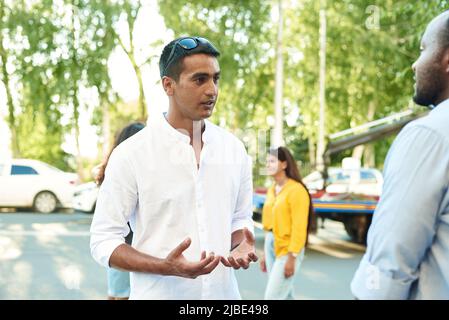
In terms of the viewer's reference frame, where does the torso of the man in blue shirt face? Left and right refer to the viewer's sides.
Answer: facing away from the viewer and to the left of the viewer

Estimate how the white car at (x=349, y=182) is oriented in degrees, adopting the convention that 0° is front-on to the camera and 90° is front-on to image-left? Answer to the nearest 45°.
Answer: approximately 90°

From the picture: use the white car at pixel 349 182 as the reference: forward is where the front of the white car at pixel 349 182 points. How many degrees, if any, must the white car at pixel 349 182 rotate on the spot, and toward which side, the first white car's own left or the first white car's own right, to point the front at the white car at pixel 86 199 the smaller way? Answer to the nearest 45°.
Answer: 0° — it already faces it

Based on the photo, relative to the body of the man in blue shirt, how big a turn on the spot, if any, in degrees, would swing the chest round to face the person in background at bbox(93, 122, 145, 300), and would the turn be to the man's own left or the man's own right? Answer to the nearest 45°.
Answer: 0° — they already face them

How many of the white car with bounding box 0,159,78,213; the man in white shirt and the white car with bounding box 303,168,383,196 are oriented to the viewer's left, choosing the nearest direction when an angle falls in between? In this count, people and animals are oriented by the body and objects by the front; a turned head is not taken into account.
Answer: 2

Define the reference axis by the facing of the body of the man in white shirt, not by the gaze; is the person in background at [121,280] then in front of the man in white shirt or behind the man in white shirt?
behind

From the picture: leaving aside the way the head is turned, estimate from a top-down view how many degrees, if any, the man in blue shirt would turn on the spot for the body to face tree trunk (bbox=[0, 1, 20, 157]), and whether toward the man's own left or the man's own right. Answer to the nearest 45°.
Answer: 0° — they already face it

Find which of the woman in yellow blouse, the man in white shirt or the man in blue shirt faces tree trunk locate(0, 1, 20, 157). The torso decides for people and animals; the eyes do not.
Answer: the man in blue shirt

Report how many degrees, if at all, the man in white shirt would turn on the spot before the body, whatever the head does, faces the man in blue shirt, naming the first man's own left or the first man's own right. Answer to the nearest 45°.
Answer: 0° — they already face them

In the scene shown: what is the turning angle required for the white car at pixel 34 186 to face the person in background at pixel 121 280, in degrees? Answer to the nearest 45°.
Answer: approximately 90° to its left
